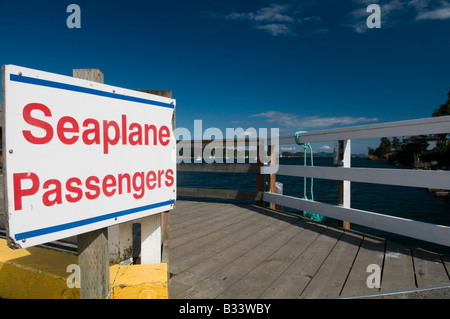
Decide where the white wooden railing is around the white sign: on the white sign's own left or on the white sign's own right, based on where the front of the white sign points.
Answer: on the white sign's own left

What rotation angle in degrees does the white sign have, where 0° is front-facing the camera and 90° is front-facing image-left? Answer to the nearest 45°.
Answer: approximately 315°

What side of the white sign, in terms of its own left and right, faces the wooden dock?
left
